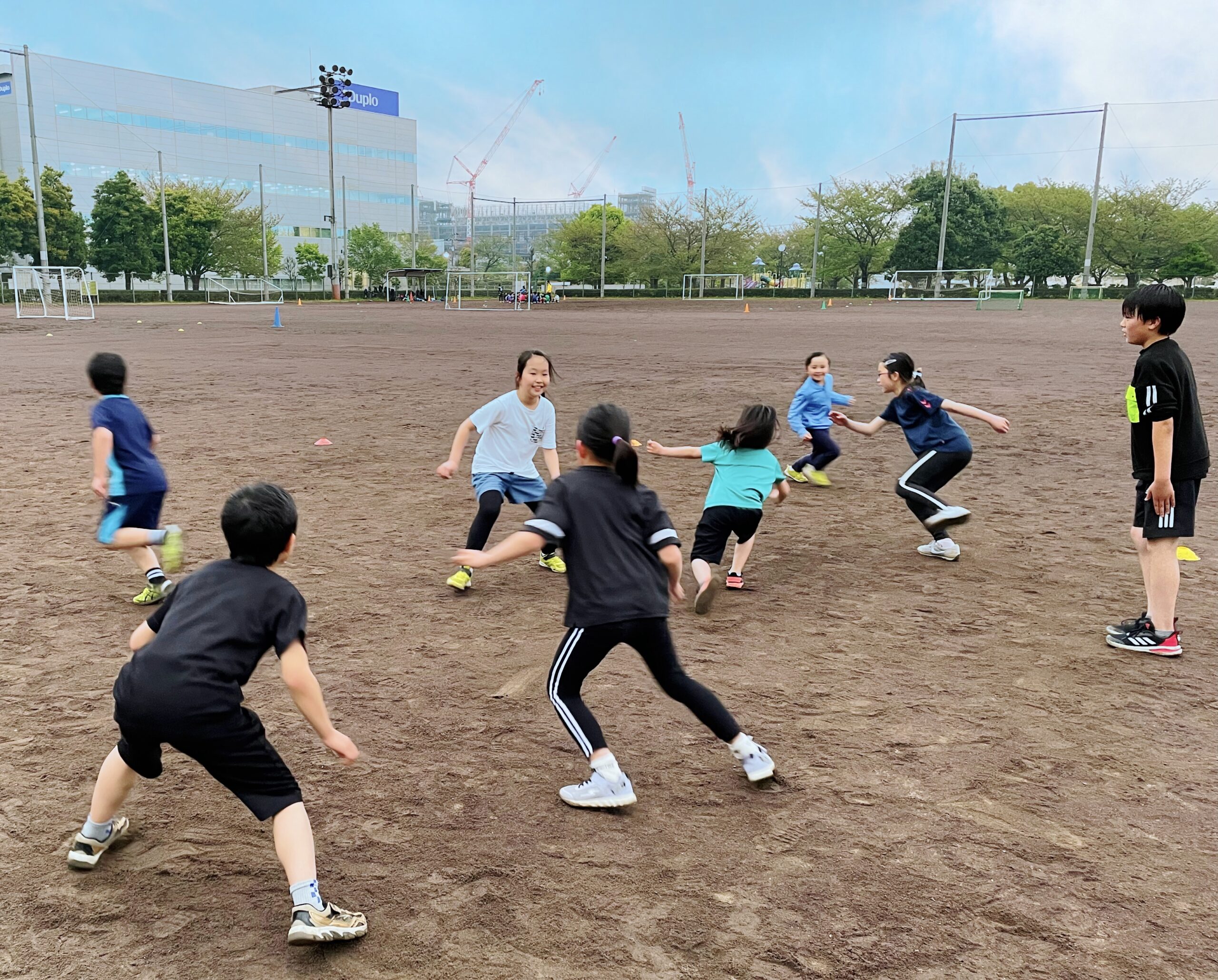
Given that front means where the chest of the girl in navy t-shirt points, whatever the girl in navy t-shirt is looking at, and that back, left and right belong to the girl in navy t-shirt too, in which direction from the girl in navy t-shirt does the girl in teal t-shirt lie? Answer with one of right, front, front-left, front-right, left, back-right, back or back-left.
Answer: front-left

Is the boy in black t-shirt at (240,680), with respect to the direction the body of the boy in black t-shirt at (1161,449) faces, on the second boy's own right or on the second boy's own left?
on the second boy's own left

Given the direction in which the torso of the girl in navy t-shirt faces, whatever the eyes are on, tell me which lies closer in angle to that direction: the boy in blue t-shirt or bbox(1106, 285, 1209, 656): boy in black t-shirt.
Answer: the boy in blue t-shirt

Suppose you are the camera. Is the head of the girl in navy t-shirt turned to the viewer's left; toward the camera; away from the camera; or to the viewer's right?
to the viewer's left

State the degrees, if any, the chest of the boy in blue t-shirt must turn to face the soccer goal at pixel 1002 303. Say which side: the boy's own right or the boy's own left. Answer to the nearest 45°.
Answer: approximately 90° to the boy's own right

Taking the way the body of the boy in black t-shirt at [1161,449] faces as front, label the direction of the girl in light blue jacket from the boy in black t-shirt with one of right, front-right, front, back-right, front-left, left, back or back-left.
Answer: front-right

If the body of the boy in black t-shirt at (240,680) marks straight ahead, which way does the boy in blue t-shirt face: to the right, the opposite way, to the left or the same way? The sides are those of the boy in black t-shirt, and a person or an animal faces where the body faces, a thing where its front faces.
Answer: to the left

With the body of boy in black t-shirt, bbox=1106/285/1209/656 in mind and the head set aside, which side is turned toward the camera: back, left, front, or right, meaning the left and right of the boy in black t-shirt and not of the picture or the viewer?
left

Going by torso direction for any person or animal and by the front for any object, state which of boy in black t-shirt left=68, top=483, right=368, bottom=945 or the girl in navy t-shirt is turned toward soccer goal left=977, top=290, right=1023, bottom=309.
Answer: the boy in black t-shirt

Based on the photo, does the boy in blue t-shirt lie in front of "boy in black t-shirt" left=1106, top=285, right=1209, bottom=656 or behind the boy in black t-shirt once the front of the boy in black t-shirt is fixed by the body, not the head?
in front

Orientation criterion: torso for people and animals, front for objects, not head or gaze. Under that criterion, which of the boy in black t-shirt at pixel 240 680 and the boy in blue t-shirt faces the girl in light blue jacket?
the boy in black t-shirt

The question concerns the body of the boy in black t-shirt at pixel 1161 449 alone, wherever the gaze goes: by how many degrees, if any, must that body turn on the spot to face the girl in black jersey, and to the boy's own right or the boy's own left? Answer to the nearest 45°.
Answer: approximately 45° to the boy's own left

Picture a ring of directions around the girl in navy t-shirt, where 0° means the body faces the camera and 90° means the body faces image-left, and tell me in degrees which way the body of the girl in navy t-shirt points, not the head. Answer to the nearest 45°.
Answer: approximately 90°

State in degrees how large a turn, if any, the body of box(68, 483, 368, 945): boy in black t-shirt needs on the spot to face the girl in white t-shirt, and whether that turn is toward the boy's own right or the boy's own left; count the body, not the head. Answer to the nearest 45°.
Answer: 0° — they already face them

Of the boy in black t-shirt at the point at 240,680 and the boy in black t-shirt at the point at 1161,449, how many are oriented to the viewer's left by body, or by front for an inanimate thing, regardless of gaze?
1
